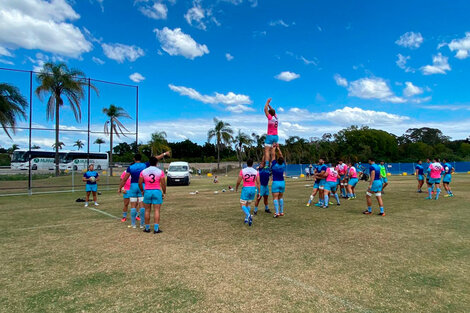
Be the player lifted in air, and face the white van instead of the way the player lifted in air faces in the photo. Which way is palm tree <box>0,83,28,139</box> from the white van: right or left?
left

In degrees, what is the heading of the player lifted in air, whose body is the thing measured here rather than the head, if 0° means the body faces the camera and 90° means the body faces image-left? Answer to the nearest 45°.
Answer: approximately 135°

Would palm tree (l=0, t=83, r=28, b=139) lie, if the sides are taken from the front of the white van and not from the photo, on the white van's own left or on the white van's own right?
on the white van's own right

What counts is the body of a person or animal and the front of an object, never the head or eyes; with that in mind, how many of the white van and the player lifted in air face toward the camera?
1

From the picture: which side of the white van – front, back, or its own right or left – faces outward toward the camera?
front

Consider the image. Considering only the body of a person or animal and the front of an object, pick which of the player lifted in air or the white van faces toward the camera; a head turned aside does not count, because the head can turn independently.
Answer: the white van

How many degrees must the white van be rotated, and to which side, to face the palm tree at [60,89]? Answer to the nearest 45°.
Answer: approximately 135° to its right

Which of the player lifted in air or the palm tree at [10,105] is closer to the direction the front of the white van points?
the player lifted in air
